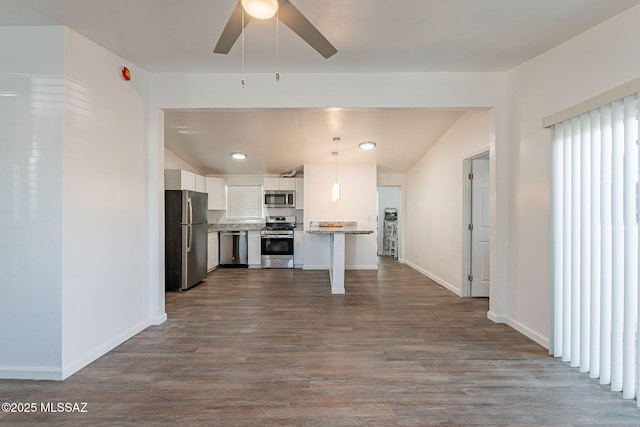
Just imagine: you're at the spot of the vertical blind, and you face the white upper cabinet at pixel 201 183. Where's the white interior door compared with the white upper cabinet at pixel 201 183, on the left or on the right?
right

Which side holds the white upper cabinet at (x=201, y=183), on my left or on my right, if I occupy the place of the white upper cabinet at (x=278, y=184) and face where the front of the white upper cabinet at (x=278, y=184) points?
on my right

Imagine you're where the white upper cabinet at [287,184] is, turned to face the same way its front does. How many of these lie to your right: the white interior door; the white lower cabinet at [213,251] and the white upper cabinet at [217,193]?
2

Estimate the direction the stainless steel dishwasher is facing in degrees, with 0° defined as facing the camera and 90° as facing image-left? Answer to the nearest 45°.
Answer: approximately 0°

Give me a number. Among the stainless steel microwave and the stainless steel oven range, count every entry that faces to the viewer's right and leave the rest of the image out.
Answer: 0

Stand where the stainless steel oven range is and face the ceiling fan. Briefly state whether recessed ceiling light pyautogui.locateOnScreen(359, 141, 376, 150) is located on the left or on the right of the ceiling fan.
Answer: left

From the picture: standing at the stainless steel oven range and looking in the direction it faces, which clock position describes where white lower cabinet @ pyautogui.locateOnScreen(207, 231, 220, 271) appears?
The white lower cabinet is roughly at 3 o'clock from the stainless steel oven range.
